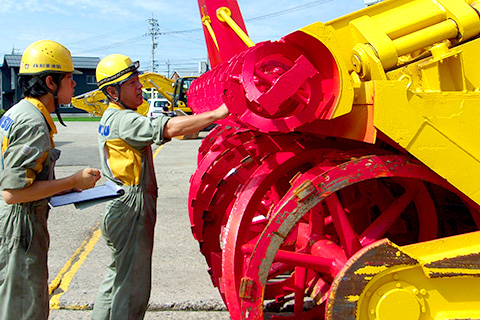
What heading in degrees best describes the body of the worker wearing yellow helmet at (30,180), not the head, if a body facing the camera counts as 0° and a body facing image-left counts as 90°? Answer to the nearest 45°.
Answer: approximately 270°

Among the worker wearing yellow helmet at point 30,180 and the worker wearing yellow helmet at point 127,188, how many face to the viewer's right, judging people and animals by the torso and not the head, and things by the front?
2

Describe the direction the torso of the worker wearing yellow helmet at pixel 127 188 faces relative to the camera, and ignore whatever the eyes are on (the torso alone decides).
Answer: to the viewer's right

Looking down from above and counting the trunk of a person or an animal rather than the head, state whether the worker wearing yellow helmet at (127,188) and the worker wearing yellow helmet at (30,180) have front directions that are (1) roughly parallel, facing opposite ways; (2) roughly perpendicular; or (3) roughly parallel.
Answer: roughly parallel

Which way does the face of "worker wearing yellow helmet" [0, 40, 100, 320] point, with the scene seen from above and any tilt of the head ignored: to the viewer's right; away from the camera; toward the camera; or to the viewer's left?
to the viewer's right

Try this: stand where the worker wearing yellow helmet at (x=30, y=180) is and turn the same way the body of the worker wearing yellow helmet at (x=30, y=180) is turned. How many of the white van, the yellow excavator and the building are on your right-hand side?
0

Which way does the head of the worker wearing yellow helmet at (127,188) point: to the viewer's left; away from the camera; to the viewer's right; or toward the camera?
to the viewer's right

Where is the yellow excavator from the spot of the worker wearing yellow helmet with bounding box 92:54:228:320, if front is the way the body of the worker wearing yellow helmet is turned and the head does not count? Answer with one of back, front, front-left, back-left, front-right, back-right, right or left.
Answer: left

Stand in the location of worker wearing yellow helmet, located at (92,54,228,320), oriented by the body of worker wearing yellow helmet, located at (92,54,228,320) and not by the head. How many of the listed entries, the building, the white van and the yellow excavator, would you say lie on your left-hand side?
3

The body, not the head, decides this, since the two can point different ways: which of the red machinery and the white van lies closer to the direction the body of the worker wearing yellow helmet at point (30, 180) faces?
the red machinery

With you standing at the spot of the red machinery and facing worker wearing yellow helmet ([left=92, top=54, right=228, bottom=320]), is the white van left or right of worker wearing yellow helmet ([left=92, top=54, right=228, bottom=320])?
right

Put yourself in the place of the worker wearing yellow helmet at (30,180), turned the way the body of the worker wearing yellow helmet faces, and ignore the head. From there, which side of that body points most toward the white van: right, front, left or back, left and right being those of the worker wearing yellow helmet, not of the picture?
left

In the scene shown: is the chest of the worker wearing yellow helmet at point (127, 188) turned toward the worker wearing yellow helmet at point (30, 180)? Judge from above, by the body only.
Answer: no

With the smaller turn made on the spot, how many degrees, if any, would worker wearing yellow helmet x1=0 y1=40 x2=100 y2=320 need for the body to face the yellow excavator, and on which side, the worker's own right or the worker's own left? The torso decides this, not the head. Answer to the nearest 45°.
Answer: approximately 90° to the worker's own left
